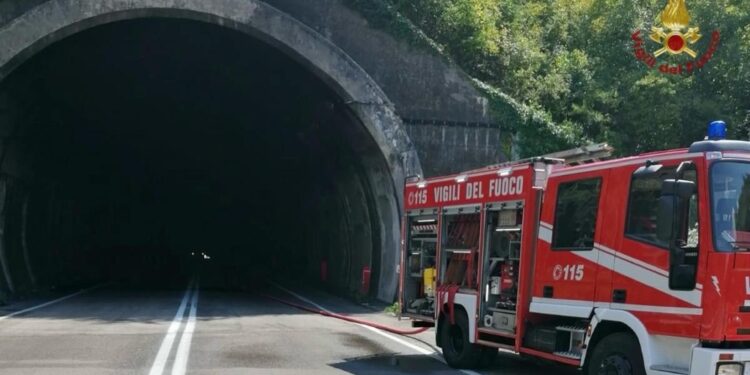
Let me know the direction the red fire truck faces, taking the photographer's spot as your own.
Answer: facing the viewer and to the right of the viewer

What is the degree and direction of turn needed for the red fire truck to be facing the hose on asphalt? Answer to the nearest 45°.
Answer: approximately 180°
